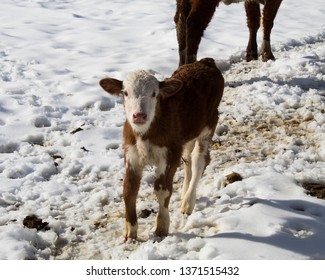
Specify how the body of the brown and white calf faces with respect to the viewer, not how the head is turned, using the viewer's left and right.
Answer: facing the viewer and to the left of the viewer

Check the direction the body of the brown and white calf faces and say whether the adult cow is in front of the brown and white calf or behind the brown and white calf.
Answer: behind
